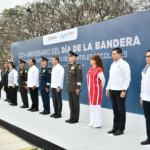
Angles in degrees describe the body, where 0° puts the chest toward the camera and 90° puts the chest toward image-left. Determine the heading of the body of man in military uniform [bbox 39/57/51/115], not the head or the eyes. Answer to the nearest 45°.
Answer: approximately 45°

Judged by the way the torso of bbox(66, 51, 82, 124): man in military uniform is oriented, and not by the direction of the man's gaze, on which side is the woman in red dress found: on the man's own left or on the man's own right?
on the man's own left

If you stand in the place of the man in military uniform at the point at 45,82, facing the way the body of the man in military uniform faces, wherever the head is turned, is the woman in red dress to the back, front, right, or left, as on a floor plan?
left

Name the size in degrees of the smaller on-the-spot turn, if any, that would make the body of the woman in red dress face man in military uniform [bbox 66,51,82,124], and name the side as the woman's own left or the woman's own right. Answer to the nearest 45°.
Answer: approximately 90° to the woman's own right

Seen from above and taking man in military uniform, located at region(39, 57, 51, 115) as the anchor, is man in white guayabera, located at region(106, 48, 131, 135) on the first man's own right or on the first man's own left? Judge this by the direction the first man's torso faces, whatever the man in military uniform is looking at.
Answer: on the first man's own left

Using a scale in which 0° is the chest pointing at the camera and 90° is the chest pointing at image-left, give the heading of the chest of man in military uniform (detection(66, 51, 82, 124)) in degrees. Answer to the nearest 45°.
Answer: approximately 45°

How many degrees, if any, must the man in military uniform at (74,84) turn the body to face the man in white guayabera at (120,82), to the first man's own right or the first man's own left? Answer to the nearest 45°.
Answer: approximately 90° to the first man's own left

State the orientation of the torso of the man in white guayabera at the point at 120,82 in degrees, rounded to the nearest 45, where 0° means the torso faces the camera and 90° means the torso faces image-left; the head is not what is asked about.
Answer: approximately 45°
